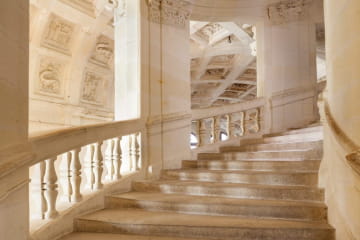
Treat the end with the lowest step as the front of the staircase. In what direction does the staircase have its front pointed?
toward the camera

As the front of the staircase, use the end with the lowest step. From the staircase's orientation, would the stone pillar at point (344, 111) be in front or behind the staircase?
in front

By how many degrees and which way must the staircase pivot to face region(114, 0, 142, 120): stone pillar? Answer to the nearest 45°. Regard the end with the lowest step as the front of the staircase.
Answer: approximately 135° to its right

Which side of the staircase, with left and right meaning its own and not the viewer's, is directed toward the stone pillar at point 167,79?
back

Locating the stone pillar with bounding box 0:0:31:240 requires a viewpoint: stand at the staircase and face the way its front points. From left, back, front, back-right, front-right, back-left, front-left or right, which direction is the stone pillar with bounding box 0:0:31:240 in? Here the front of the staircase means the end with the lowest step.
front-right
